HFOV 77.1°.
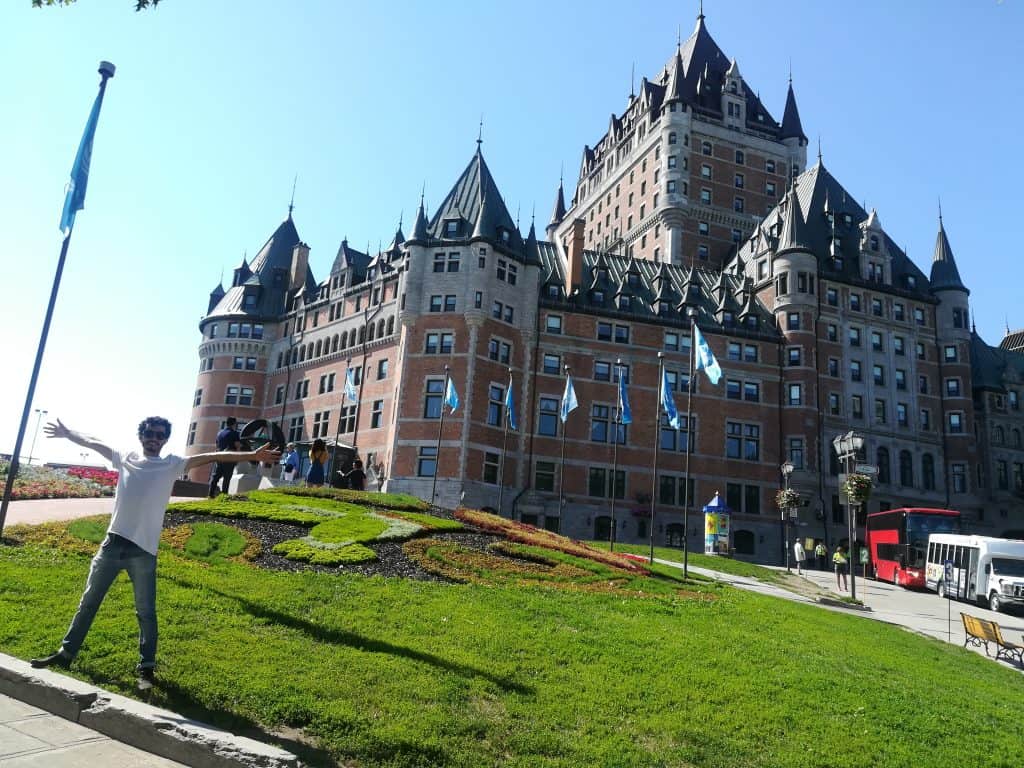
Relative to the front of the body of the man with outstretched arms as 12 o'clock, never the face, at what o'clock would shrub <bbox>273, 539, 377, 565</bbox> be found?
The shrub is roughly at 7 o'clock from the man with outstretched arms.

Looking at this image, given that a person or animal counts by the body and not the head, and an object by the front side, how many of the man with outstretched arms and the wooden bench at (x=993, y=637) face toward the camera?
1

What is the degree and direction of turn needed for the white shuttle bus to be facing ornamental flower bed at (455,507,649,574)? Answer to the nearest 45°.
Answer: approximately 90° to its right

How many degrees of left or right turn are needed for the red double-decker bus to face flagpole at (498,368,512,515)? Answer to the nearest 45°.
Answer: approximately 135° to its right

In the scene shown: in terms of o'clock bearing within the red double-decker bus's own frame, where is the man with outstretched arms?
The man with outstretched arms is roughly at 2 o'clock from the red double-decker bus.

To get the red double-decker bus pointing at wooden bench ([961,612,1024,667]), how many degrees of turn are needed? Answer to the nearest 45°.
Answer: approximately 45° to its right

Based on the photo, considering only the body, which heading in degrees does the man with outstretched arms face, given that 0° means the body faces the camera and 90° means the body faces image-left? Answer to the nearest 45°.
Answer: approximately 0°

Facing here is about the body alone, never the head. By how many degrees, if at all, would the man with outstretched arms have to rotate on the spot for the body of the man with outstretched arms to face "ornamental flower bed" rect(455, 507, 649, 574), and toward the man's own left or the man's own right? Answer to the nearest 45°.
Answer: approximately 135° to the man's own left
